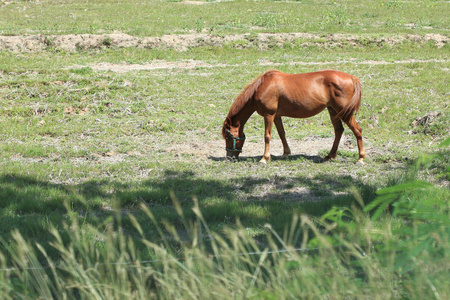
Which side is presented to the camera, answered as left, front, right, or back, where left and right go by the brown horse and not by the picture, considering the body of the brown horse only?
left
